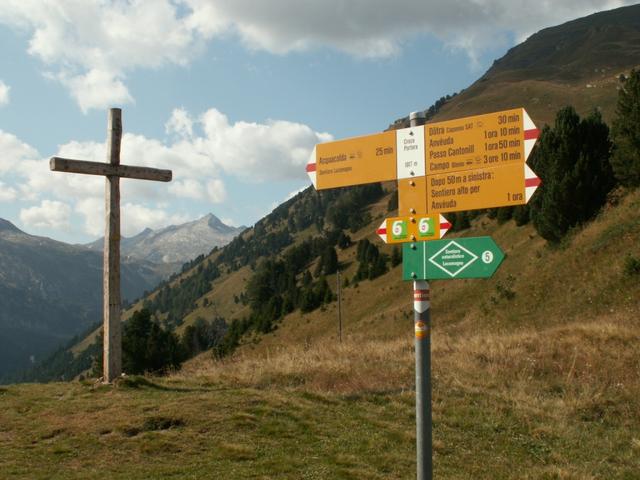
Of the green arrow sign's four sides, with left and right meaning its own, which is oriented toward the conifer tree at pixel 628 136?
back

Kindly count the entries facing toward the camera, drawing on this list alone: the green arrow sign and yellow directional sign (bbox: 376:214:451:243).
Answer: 2

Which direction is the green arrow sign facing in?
toward the camera

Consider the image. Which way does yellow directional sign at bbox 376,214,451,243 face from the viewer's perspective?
toward the camera

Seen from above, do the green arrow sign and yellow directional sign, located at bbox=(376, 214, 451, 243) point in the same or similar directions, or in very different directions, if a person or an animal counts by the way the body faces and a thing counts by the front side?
same or similar directions

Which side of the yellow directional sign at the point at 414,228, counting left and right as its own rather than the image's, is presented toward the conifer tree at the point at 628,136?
back
